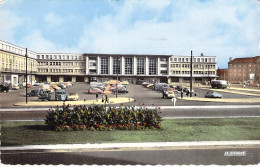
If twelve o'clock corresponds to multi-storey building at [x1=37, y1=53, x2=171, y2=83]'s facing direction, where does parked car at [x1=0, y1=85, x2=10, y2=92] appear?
The parked car is roughly at 2 o'clock from the multi-storey building.

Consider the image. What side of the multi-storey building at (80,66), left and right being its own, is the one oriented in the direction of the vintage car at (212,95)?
front

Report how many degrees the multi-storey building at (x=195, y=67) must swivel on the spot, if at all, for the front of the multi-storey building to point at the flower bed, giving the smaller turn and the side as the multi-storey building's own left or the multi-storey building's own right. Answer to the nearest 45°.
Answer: approximately 45° to the multi-storey building's own right

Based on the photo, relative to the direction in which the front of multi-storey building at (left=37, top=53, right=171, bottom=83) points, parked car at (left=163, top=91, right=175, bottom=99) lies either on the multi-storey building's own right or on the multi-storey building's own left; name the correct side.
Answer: on the multi-storey building's own left

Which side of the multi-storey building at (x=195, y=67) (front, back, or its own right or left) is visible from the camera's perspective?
front

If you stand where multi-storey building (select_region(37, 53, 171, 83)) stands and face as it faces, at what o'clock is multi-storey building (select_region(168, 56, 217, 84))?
multi-storey building (select_region(168, 56, 217, 84)) is roughly at 9 o'clock from multi-storey building (select_region(37, 53, 171, 83)).

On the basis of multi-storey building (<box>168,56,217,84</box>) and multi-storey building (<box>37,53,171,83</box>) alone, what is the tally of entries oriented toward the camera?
2

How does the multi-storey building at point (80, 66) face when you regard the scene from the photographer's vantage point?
facing the viewer

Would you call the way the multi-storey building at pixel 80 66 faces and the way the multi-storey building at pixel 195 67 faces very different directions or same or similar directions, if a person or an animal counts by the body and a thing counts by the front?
same or similar directions
